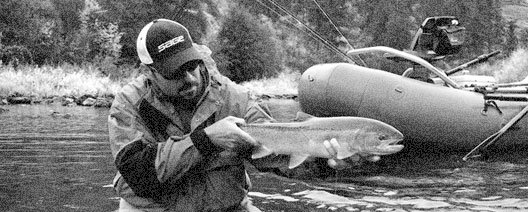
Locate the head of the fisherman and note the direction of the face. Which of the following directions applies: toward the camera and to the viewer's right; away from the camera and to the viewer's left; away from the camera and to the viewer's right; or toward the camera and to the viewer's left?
toward the camera and to the viewer's right

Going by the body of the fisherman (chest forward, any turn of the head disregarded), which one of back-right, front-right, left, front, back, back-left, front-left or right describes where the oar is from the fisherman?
left

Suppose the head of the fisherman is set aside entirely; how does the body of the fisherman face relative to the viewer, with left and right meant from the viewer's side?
facing the viewer and to the right of the viewer

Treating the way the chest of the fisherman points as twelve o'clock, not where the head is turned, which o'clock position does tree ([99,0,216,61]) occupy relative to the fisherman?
The tree is roughly at 7 o'clock from the fisherman.

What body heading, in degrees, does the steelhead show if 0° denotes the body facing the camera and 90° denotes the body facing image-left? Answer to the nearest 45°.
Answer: approximately 270°

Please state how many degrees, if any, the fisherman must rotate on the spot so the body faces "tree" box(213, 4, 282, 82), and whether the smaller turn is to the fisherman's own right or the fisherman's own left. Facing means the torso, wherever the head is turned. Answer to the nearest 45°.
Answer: approximately 135° to the fisherman's own left

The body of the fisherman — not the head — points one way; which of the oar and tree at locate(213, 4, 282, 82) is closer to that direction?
the oar
